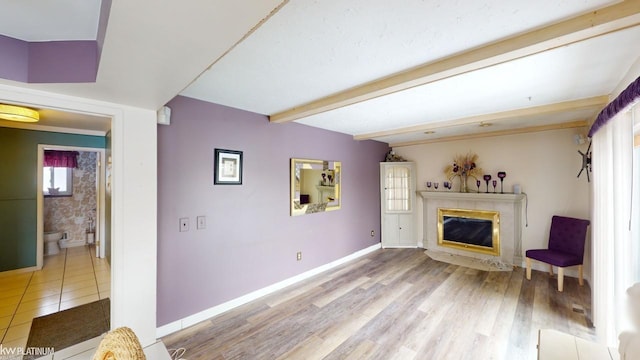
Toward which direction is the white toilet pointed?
to the viewer's right

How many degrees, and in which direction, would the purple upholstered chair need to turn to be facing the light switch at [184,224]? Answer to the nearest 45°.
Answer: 0° — it already faces it

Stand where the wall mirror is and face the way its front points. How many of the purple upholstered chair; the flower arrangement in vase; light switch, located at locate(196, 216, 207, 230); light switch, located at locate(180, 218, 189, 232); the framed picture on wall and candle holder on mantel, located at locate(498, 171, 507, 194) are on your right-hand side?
3

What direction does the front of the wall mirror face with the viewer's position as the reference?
facing the viewer and to the right of the viewer

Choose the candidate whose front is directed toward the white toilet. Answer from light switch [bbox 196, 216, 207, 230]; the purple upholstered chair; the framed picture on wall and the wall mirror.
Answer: the purple upholstered chair

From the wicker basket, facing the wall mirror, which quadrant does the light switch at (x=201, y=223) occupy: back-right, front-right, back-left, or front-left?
front-left

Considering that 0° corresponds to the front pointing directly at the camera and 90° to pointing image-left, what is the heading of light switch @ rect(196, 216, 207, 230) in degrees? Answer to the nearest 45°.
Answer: approximately 315°

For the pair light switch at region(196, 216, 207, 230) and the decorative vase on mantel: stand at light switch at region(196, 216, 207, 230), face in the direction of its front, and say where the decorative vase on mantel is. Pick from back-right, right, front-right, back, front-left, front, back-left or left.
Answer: front-left

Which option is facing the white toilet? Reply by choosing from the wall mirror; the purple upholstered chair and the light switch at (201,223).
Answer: the purple upholstered chair

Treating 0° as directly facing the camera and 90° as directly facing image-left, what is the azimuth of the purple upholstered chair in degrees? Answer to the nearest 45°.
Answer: approximately 45°

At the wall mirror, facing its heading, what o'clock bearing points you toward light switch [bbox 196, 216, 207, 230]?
The light switch is roughly at 3 o'clock from the wall mirror.

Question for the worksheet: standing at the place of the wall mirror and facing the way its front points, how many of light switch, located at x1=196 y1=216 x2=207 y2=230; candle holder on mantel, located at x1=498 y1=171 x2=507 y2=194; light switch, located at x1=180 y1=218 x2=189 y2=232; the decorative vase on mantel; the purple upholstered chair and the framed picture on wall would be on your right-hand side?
3

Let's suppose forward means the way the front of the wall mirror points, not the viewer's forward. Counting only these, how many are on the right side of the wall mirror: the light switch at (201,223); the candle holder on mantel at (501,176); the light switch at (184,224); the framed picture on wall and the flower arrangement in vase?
3

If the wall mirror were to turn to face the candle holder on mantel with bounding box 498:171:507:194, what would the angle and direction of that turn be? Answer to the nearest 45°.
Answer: approximately 45° to its left

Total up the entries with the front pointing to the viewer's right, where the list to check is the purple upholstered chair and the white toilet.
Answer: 1

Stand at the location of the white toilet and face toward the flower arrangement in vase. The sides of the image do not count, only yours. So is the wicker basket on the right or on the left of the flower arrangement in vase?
right
